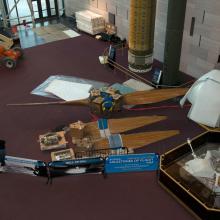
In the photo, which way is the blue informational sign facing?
toward the camera

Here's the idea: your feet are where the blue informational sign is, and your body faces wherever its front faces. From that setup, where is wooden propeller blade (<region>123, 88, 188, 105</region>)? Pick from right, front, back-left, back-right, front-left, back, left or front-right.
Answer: back

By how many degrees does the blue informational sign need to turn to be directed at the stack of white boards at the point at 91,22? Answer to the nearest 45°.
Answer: approximately 180°

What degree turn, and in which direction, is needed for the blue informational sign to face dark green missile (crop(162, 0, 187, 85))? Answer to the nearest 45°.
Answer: approximately 180°

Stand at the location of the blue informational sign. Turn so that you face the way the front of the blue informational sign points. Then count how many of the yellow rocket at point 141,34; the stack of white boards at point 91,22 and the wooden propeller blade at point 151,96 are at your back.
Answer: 3

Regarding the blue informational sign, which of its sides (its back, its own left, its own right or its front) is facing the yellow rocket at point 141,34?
back
